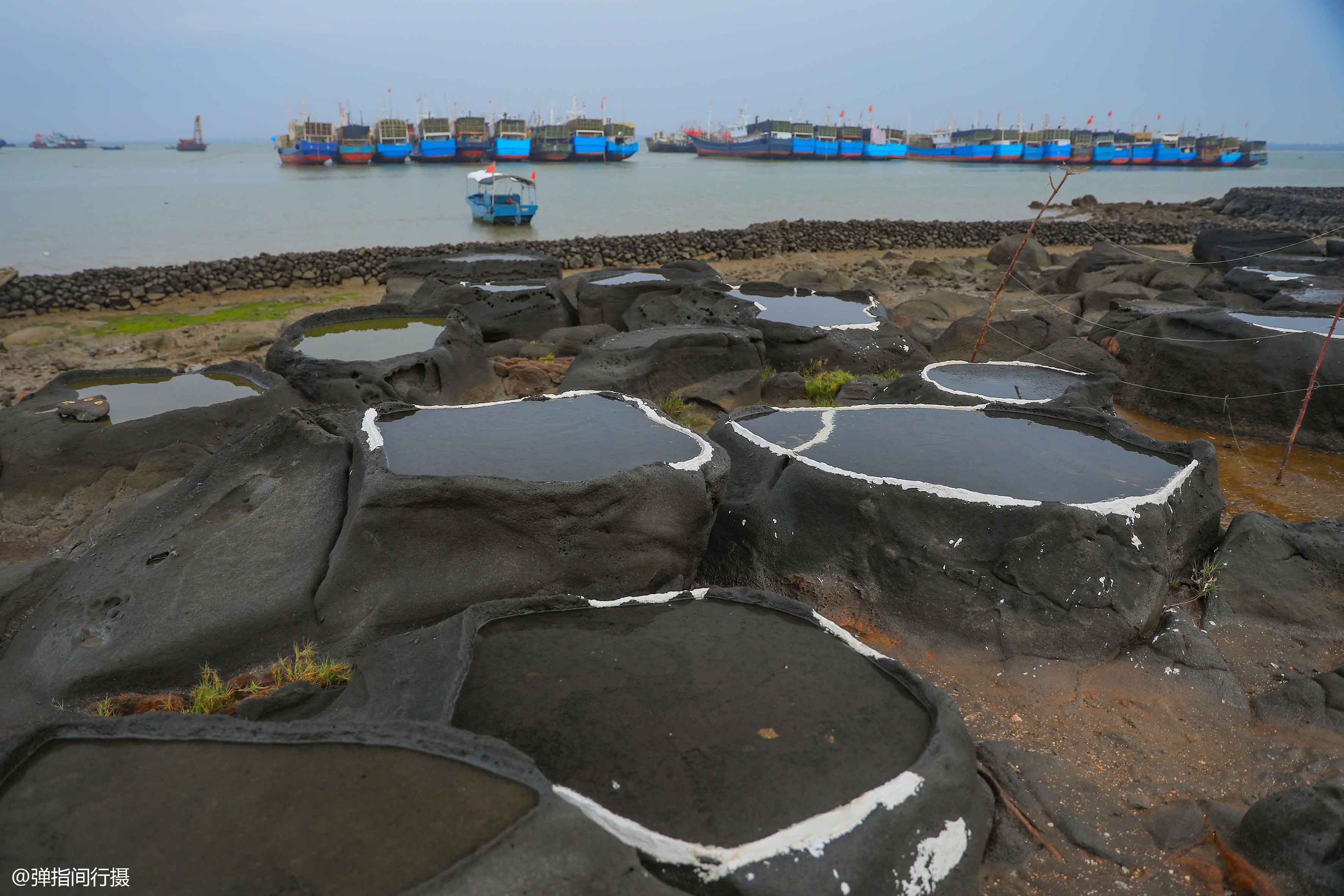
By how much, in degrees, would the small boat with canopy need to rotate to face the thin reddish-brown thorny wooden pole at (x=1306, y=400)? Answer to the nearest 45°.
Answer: approximately 135° to its left

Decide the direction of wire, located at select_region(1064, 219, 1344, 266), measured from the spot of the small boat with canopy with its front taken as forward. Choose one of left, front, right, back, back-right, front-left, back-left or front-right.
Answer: back

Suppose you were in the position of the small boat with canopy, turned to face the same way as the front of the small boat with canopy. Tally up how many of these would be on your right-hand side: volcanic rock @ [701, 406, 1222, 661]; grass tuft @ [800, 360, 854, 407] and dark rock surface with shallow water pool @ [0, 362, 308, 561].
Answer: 0

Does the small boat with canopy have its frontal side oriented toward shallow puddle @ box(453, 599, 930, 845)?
no
